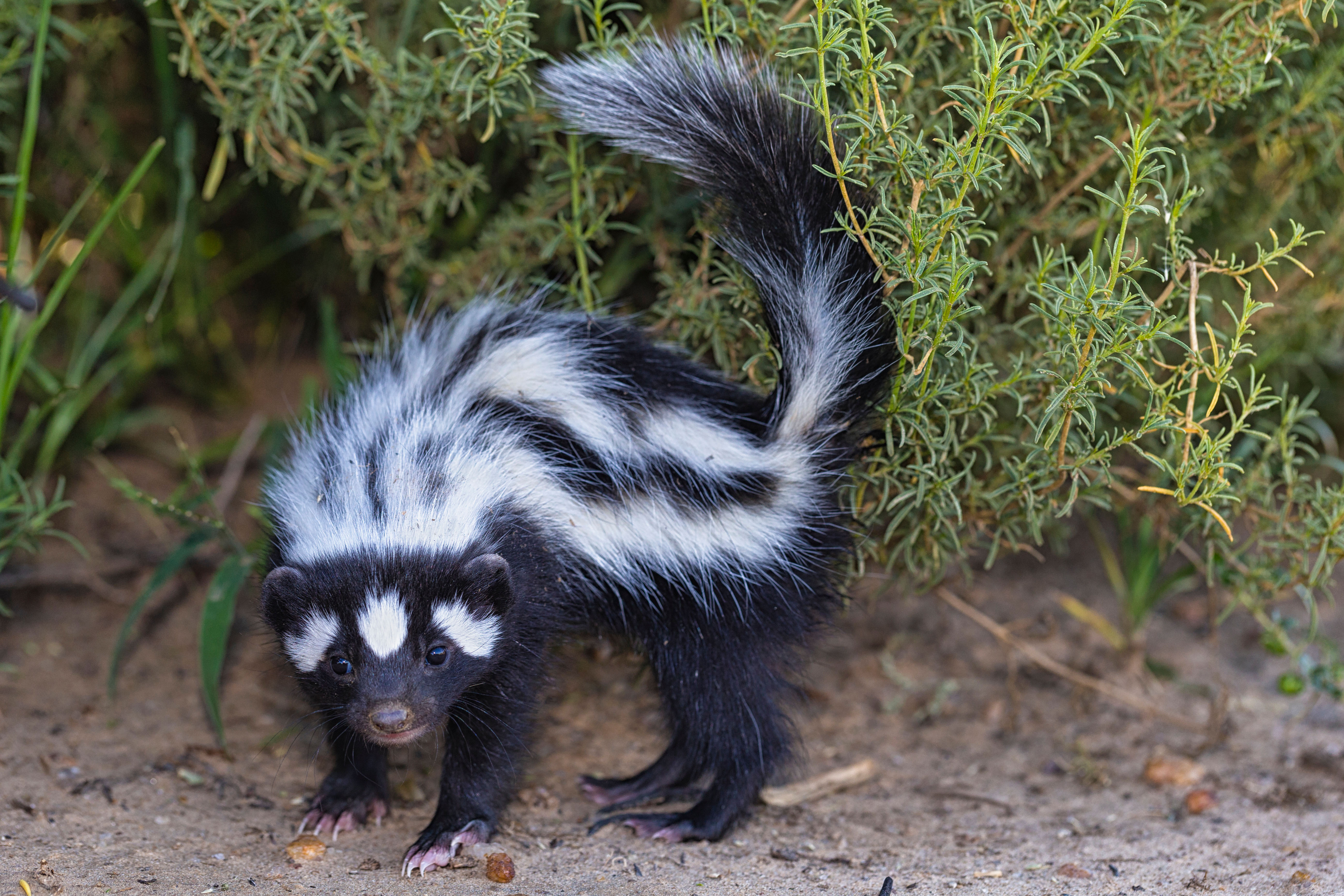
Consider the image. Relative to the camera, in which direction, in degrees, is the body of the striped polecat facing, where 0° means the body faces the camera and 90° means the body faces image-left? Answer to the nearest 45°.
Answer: approximately 45°

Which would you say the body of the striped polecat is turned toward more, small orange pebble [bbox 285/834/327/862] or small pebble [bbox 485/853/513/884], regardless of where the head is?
the small orange pebble

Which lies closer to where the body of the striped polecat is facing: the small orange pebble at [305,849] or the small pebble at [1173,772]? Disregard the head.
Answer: the small orange pebble

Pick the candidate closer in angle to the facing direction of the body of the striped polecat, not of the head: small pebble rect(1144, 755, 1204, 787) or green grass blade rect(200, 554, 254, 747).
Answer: the green grass blade

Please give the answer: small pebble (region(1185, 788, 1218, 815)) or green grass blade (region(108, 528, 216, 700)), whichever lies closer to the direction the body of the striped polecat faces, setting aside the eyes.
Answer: the green grass blade

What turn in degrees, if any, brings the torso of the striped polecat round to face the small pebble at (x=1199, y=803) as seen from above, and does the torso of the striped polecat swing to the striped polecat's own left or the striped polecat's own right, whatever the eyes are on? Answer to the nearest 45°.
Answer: approximately 135° to the striped polecat's own left

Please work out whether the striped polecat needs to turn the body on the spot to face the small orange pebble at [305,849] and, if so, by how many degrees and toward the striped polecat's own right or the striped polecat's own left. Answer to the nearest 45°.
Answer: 0° — it already faces it

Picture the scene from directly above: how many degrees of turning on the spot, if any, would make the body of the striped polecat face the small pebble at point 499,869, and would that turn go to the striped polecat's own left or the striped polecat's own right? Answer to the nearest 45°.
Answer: approximately 45° to the striped polecat's own left
